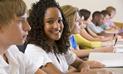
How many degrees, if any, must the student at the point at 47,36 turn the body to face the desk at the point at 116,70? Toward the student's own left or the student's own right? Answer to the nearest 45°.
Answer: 0° — they already face it

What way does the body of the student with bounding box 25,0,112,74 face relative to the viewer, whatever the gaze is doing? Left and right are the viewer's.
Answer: facing the viewer and to the right of the viewer

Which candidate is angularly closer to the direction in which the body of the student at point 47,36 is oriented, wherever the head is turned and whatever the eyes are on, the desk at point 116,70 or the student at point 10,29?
the desk

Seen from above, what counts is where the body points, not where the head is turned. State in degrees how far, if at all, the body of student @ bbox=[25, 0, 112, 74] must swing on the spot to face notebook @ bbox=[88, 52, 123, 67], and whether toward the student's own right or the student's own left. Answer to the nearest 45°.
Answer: approximately 45° to the student's own left

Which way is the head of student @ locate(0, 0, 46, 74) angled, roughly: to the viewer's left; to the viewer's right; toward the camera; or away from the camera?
to the viewer's right

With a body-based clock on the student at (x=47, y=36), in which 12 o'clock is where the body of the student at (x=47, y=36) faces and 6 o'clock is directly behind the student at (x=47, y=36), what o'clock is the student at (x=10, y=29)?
the student at (x=10, y=29) is roughly at 2 o'clock from the student at (x=47, y=36).

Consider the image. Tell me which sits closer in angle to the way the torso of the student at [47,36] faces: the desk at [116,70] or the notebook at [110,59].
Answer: the desk
